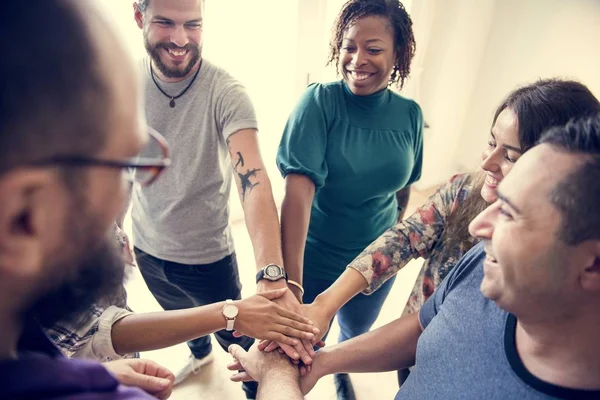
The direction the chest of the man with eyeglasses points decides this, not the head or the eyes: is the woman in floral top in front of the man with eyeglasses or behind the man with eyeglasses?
in front

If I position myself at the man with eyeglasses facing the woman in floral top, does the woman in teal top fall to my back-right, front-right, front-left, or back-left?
front-left

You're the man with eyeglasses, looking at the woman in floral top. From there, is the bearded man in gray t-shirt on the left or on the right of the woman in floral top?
left

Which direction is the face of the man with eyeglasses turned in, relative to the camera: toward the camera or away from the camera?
away from the camera

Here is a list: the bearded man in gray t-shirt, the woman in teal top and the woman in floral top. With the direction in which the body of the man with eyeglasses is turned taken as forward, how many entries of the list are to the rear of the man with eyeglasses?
0

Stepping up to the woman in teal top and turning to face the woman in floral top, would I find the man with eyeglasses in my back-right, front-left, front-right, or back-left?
front-right

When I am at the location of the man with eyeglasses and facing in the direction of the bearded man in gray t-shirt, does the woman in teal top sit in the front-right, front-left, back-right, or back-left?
front-right

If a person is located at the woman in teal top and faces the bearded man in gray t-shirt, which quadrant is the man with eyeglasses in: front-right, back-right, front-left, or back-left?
front-left

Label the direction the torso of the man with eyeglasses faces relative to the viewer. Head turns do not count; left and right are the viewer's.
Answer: facing away from the viewer and to the right of the viewer

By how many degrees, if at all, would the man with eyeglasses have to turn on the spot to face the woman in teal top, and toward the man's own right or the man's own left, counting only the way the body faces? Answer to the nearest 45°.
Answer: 0° — they already face them
